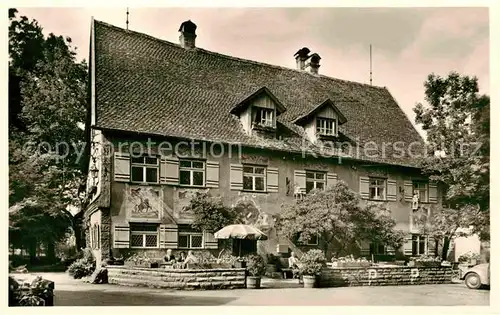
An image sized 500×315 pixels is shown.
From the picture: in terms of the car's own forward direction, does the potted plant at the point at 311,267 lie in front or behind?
in front

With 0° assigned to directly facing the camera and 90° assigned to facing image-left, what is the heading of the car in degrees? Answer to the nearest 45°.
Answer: approximately 90°

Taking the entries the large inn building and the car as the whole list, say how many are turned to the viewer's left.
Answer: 1

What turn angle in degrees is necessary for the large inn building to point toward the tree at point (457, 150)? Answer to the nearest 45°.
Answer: approximately 45° to its left

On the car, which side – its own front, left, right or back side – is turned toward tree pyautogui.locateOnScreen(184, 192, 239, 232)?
front

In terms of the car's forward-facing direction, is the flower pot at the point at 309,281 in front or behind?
in front

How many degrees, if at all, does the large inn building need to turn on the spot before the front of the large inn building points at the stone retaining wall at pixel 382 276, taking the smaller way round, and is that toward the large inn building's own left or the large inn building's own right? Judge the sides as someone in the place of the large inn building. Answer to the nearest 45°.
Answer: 0° — it already faces it

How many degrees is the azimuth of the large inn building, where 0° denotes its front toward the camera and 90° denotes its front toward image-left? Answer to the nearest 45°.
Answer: approximately 315°
